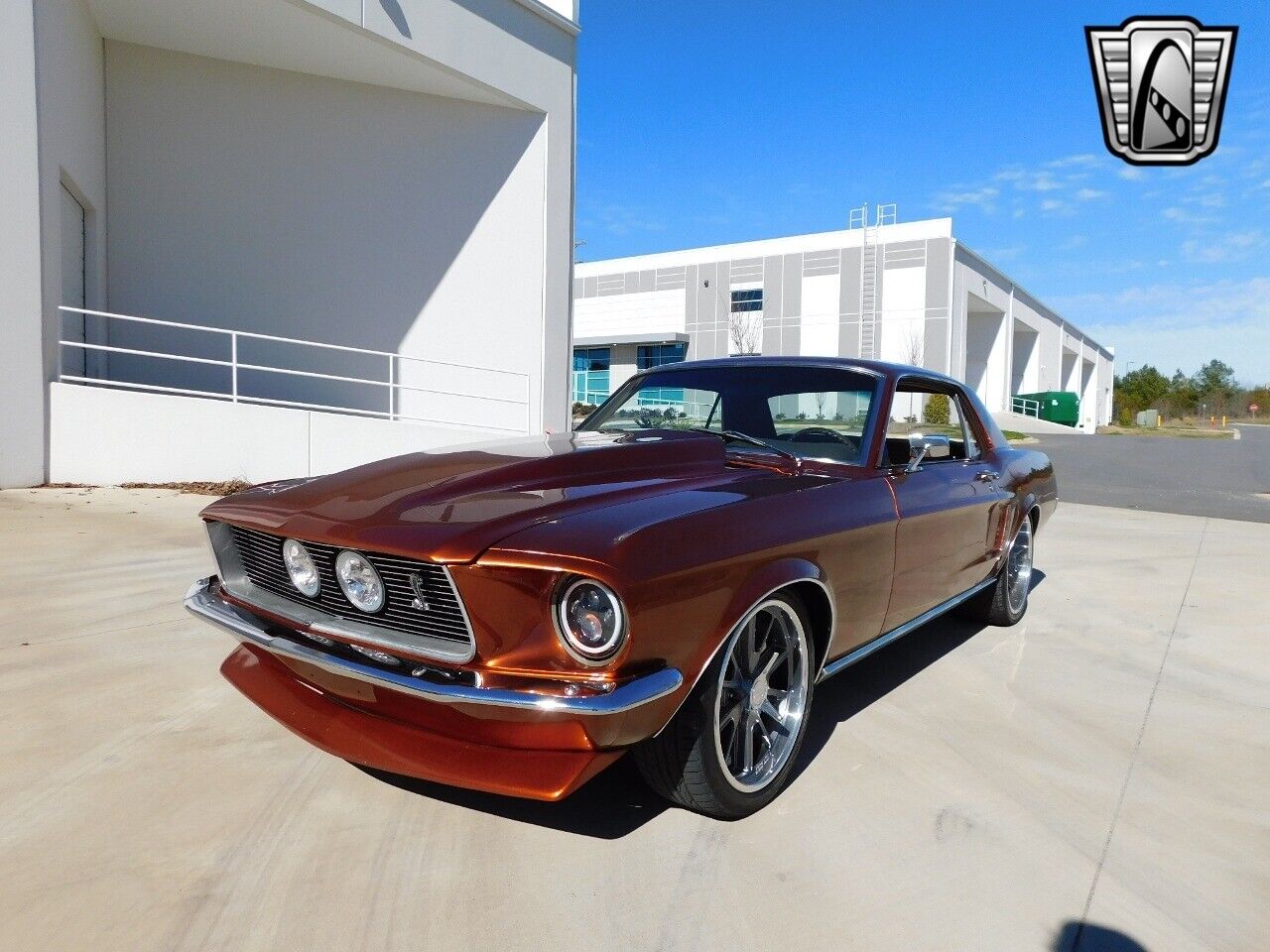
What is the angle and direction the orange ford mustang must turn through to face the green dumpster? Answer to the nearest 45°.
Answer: approximately 180°

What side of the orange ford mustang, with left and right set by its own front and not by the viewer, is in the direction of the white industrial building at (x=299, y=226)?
right

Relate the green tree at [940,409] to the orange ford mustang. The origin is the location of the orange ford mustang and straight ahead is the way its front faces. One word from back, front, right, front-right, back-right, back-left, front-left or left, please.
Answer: back

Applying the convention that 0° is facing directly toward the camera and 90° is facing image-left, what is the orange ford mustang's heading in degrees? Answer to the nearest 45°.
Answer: approximately 45°
